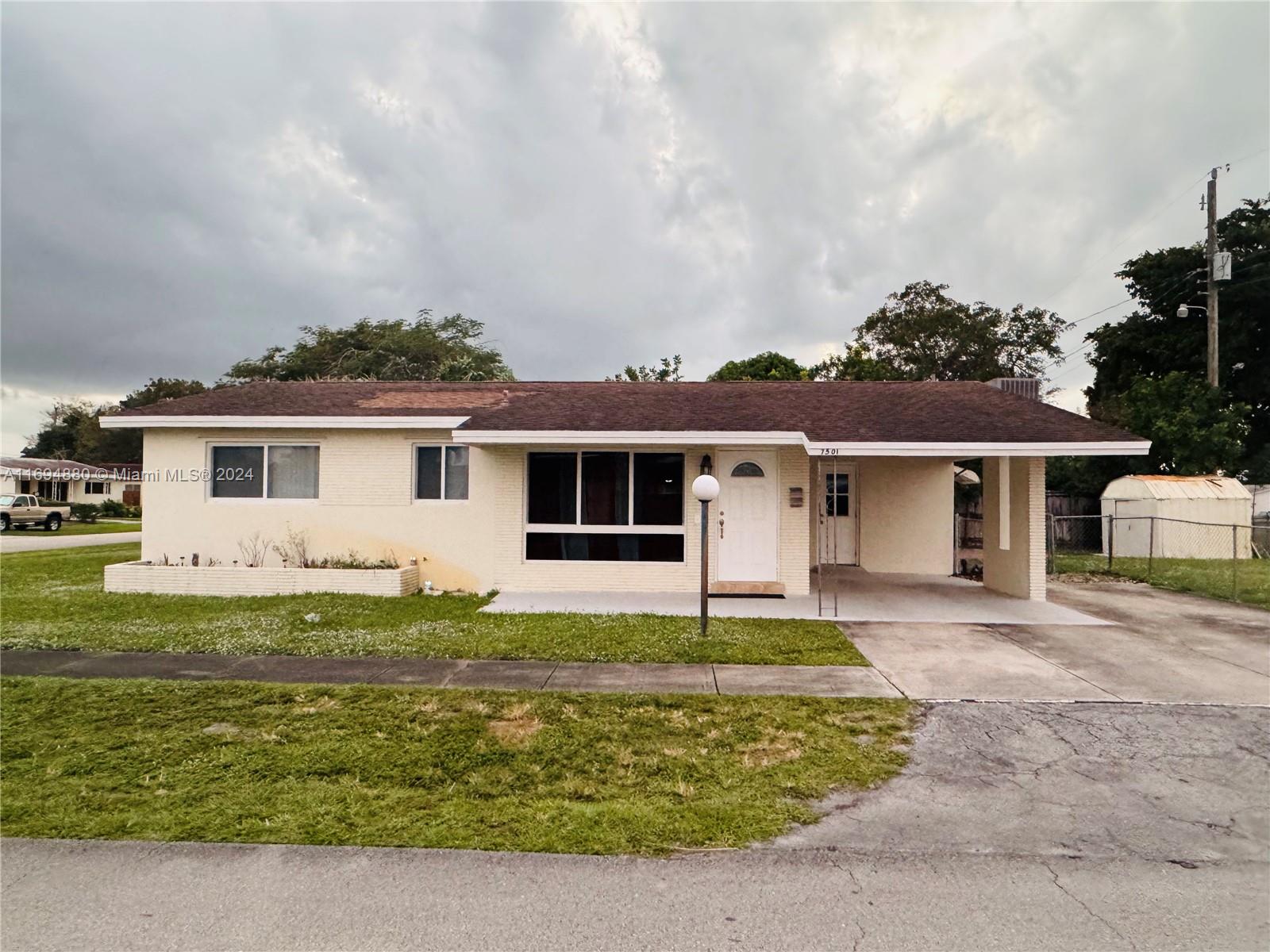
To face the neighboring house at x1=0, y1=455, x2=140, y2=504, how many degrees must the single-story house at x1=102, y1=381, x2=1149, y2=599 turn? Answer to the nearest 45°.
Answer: approximately 135° to its right

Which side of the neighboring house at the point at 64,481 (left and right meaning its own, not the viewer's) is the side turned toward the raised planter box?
front

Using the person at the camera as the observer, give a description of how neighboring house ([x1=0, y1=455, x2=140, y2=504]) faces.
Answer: facing the viewer

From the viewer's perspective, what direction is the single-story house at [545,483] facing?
toward the camera

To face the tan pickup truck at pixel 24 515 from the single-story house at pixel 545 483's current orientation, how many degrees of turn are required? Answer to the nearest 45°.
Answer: approximately 135° to its right

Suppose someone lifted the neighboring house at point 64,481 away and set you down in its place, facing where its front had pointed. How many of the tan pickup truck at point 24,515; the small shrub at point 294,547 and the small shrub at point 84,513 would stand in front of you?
3

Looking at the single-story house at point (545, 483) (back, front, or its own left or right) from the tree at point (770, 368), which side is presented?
back

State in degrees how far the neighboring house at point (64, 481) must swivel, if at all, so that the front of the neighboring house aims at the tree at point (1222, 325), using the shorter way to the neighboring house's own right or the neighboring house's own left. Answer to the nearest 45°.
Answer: approximately 45° to the neighboring house's own left

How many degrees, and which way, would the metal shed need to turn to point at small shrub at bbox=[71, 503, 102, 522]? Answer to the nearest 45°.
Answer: approximately 45° to its right

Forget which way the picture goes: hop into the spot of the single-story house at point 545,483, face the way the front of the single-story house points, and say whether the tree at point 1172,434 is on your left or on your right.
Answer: on your left

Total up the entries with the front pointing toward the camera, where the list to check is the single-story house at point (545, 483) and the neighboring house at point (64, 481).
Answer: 2
